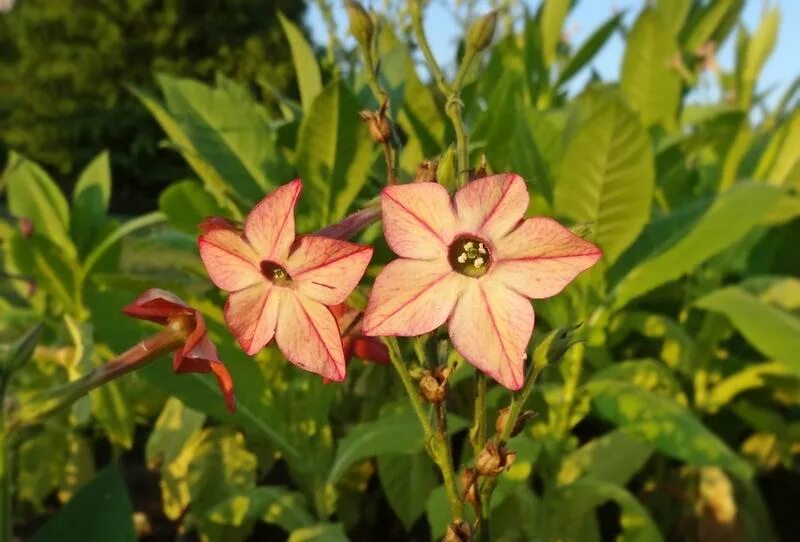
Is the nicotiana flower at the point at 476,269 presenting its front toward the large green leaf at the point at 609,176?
no

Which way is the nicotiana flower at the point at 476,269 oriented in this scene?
toward the camera

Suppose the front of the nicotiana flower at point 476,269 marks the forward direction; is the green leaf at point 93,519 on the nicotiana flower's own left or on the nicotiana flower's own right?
on the nicotiana flower's own right

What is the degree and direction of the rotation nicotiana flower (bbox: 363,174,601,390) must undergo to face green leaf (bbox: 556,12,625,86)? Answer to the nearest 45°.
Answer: approximately 180°

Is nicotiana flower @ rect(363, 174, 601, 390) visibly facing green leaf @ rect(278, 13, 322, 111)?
no

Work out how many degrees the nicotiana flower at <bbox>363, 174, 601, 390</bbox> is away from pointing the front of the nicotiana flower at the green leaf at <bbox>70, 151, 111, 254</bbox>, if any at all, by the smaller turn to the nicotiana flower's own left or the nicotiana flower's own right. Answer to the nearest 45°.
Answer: approximately 135° to the nicotiana flower's own right

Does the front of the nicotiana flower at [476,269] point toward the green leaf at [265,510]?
no

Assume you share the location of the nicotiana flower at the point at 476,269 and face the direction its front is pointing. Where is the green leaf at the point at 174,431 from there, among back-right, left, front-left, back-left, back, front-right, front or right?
back-right

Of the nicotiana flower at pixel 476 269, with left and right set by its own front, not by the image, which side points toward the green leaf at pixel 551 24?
back

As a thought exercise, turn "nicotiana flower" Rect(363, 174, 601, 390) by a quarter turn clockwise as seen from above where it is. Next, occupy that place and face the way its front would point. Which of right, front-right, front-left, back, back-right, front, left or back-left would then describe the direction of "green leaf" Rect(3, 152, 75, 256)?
front-right
